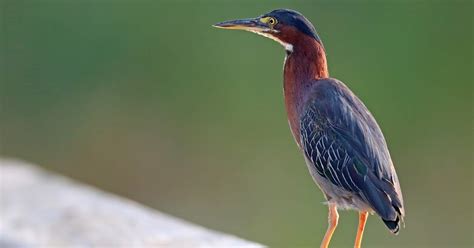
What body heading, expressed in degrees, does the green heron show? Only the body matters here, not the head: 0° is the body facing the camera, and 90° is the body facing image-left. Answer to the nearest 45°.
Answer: approximately 90°
